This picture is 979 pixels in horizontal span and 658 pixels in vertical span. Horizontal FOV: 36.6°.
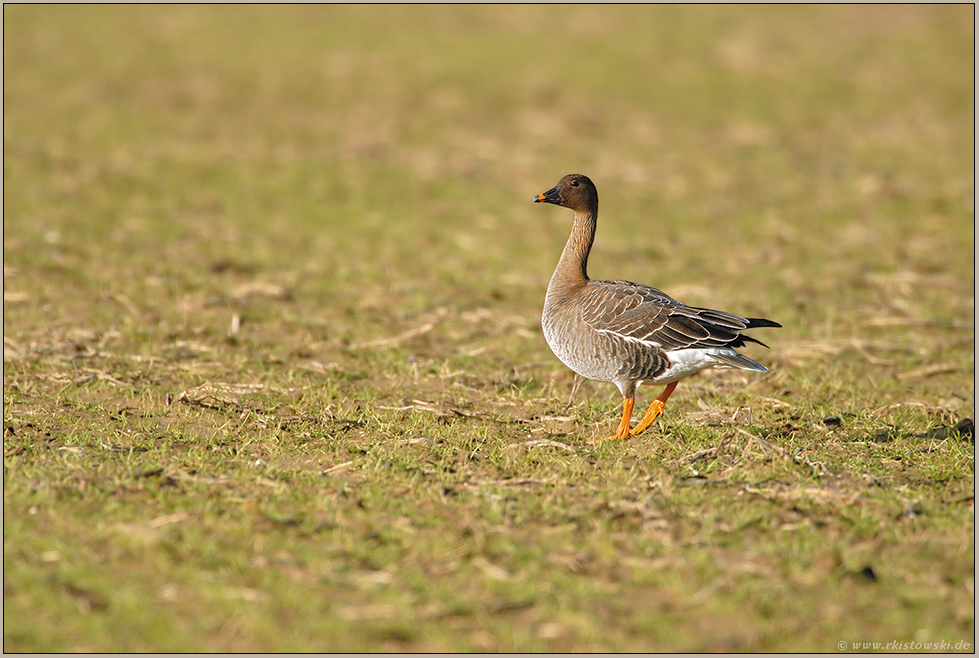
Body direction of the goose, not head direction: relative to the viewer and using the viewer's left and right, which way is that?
facing to the left of the viewer
